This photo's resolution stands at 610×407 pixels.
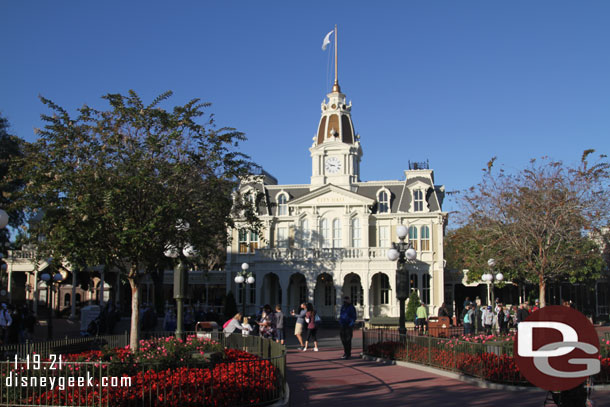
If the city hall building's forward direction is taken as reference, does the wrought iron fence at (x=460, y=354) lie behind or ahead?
ahead

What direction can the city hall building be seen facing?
toward the camera

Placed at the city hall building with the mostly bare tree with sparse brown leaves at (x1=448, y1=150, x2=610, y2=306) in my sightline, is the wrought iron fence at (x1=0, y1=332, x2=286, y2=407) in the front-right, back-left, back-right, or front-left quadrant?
front-right

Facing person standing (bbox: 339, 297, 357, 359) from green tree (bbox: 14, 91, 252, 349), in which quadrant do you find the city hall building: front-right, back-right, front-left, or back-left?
front-left

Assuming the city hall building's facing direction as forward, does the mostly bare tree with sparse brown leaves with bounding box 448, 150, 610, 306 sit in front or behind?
in front

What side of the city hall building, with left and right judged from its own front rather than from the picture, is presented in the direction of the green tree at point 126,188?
front

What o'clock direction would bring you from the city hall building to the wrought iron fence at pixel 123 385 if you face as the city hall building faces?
The wrought iron fence is roughly at 12 o'clock from the city hall building.

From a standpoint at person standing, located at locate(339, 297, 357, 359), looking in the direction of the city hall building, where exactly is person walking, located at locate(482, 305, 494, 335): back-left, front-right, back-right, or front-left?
front-right

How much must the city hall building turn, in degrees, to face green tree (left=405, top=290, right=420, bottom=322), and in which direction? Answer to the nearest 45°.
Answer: approximately 45° to its left
